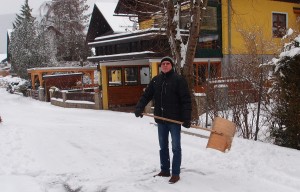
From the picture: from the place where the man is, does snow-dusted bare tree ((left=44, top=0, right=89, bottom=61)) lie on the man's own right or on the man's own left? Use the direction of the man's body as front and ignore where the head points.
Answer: on the man's own right

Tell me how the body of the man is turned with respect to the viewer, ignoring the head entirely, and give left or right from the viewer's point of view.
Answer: facing the viewer and to the left of the viewer

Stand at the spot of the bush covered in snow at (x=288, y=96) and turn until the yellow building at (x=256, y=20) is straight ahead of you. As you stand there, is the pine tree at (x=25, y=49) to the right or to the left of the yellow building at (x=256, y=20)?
left

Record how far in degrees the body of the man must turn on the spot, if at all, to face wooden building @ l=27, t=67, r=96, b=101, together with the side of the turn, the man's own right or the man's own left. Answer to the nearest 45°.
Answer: approximately 135° to the man's own right

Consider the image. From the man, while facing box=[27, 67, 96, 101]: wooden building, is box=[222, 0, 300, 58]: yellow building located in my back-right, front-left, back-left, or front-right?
front-right

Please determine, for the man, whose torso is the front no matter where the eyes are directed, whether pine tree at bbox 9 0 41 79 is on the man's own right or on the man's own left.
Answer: on the man's own right

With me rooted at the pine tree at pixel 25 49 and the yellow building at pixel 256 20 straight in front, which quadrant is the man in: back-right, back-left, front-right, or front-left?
front-right

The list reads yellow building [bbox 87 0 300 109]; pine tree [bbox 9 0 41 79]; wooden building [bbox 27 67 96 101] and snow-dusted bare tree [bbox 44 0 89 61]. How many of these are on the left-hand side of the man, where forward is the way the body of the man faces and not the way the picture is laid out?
0

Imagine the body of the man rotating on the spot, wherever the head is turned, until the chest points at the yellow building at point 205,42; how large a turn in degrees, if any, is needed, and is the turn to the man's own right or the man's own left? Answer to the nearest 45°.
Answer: approximately 135° to the man's own right

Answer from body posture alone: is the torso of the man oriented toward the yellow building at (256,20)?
no
